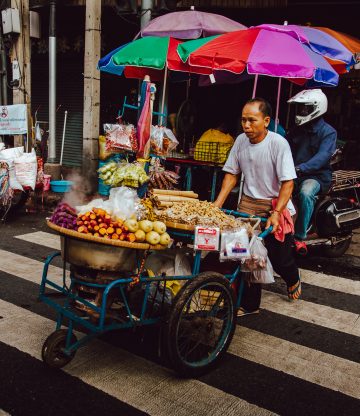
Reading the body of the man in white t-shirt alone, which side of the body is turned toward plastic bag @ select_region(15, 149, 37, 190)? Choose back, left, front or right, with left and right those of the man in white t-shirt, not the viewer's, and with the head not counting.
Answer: right

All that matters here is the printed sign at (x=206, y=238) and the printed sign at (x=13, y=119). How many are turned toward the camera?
2

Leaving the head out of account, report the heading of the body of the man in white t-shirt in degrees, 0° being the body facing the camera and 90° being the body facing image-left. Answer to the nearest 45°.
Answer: approximately 45°

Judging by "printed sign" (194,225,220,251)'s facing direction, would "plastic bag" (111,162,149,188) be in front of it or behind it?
behind

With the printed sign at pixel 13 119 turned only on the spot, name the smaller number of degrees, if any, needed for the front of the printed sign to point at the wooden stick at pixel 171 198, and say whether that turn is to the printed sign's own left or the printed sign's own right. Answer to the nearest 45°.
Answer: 0° — it already faces it

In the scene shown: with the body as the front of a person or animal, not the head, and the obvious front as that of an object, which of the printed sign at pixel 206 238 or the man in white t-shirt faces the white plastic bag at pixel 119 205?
the man in white t-shirt

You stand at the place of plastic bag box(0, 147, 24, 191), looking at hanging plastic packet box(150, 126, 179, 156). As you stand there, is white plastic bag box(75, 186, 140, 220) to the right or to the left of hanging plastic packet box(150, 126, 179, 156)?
right

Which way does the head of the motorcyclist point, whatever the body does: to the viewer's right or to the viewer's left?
to the viewer's left

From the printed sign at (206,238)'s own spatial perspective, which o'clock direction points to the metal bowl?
The metal bowl is roughly at 2 o'clock from the printed sign.

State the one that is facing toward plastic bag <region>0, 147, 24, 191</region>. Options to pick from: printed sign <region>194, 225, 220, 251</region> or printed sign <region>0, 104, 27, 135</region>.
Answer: printed sign <region>0, 104, 27, 135</region>

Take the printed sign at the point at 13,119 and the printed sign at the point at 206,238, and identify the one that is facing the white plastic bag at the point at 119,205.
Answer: the printed sign at the point at 13,119
